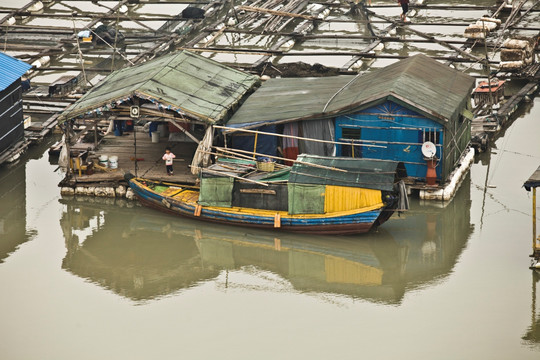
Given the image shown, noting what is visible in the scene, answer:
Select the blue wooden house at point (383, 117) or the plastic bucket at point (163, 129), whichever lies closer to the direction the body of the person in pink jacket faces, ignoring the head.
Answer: the blue wooden house

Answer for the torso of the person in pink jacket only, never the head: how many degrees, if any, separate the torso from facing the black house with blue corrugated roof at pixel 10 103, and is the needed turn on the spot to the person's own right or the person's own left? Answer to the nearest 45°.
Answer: approximately 135° to the person's own right

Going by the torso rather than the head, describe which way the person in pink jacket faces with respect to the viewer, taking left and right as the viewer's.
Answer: facing the viewer

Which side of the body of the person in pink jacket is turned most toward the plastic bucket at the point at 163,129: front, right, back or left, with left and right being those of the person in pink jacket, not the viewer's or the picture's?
back

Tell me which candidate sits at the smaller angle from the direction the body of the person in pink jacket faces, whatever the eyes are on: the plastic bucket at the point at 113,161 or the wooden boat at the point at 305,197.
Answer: the wooden boat

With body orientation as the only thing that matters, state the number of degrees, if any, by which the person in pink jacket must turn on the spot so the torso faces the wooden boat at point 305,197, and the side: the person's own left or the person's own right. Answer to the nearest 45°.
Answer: approximately 45° to the person's own left

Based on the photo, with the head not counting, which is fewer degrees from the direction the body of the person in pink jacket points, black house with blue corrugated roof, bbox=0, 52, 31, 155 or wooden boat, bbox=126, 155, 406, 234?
the wooden boat

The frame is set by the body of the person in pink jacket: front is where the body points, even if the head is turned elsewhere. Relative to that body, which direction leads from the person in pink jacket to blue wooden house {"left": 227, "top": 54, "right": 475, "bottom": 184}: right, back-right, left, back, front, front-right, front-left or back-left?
left

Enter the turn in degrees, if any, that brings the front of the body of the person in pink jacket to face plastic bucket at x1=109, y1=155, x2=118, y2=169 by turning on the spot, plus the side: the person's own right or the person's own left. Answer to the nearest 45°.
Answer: approximately 135° to the person's own right

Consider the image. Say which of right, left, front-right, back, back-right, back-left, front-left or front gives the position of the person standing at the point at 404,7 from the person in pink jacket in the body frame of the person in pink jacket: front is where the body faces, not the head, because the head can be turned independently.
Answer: back-left

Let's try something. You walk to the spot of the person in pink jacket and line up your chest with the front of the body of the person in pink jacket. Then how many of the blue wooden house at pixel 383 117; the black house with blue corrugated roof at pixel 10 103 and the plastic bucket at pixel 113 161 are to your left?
1
